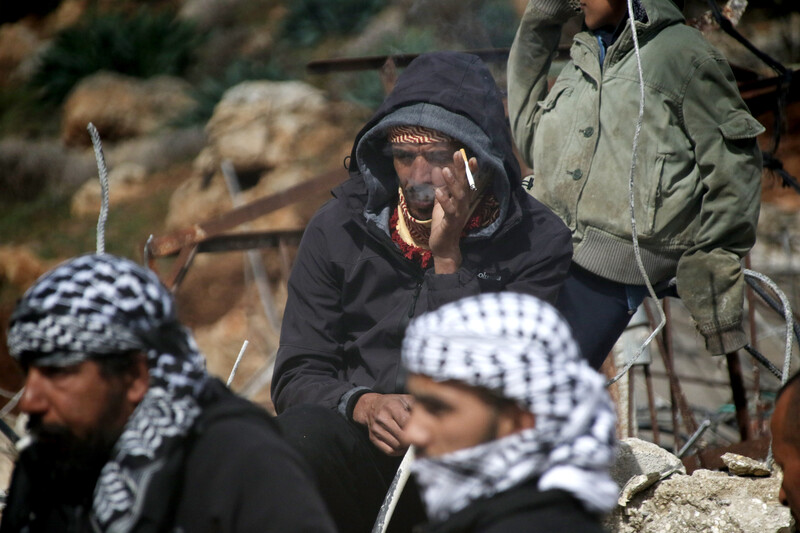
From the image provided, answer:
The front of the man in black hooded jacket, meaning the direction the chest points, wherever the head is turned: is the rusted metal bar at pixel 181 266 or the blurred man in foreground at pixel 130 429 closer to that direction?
the blurred man in foreground

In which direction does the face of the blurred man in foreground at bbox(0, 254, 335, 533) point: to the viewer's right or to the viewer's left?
to the viewer's left

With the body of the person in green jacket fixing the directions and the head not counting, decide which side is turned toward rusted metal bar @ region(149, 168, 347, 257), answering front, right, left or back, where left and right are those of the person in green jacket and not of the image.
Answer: right

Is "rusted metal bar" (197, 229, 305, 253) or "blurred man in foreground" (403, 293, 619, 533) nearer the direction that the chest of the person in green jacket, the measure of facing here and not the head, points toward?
the blurred man in foreground

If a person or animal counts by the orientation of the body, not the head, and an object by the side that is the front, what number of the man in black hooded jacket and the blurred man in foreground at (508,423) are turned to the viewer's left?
1

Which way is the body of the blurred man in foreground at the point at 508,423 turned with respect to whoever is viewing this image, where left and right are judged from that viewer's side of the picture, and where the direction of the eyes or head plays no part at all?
facing to the left of the viewer

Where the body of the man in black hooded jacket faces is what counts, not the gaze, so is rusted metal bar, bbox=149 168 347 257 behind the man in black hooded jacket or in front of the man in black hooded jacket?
behind

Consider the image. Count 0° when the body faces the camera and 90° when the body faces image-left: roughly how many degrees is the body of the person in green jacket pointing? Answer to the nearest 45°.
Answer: approximately 45°

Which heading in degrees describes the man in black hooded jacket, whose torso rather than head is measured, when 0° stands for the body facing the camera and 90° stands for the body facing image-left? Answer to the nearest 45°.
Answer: approximately 0°

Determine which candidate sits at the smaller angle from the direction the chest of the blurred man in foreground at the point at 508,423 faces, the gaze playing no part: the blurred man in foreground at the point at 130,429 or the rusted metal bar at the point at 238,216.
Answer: the blurred man in foreground
